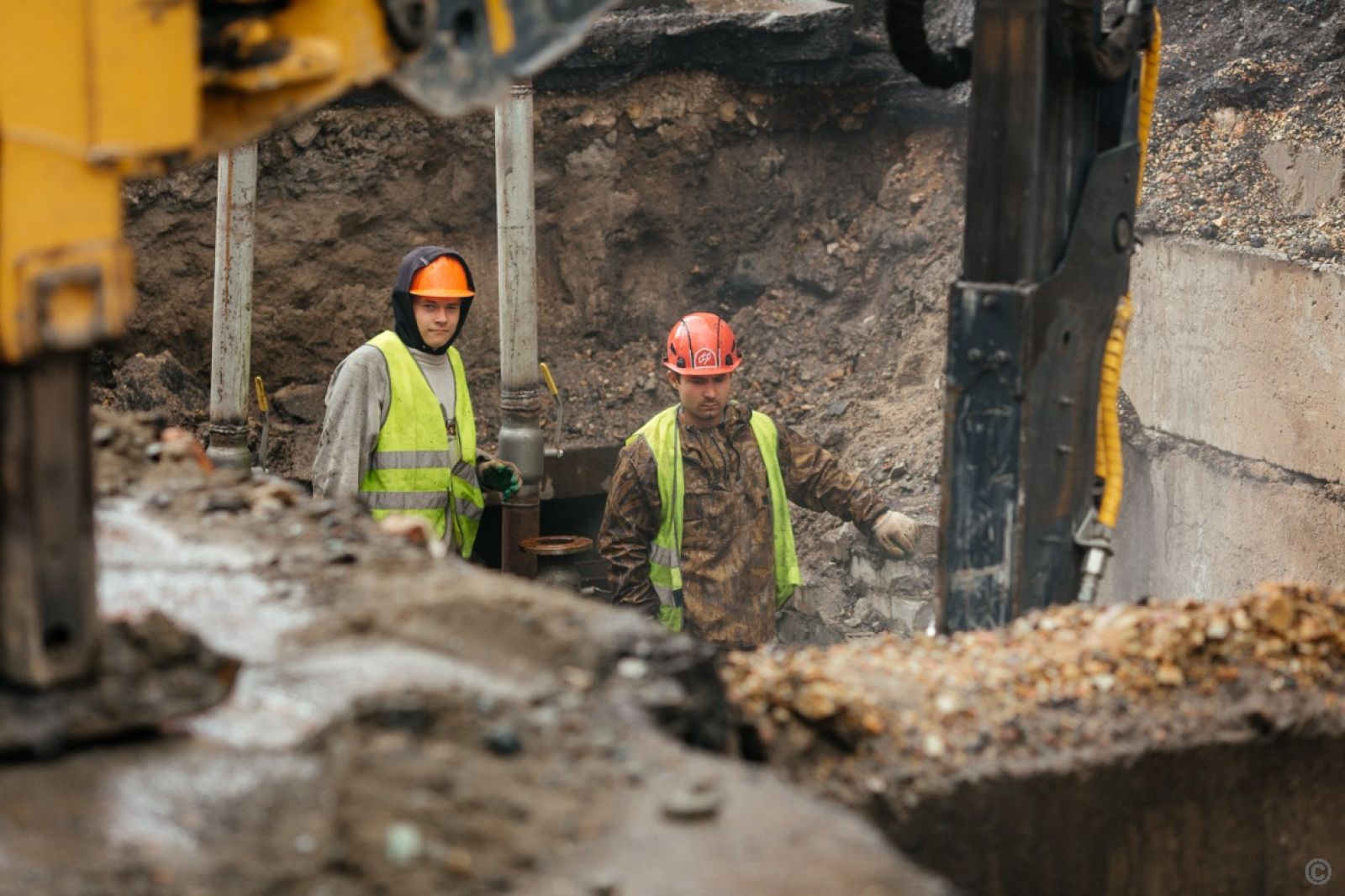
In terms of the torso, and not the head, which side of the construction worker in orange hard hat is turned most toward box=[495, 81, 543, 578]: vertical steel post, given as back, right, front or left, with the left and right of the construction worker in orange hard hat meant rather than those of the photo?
left

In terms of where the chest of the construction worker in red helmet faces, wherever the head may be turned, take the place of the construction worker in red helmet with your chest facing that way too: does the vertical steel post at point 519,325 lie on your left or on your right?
on your right

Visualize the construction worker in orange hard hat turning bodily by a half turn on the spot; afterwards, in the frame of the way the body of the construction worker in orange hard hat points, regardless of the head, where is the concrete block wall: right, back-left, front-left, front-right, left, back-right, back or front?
back-right

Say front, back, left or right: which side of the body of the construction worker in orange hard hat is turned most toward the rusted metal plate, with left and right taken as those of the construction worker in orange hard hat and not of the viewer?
left

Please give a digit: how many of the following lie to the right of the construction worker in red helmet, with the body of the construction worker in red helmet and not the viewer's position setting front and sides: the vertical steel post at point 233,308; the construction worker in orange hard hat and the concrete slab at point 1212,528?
2

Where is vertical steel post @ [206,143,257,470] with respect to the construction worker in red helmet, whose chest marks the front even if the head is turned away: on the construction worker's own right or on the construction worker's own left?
on the construction worker's own right

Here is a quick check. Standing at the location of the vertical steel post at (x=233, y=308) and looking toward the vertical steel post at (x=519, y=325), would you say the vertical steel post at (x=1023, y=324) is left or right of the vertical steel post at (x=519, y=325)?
right

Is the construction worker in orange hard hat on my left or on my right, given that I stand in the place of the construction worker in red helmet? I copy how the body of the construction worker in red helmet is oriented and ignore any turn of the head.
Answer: on my right

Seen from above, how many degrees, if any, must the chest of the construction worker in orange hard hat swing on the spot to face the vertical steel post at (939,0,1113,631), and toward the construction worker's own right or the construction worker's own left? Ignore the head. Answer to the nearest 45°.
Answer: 0° — they already face it

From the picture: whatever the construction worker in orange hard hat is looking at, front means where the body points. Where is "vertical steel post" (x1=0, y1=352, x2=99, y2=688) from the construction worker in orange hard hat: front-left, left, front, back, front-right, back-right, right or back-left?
front-right

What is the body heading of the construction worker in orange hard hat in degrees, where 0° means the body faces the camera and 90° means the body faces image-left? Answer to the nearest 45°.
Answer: approximately 315°
